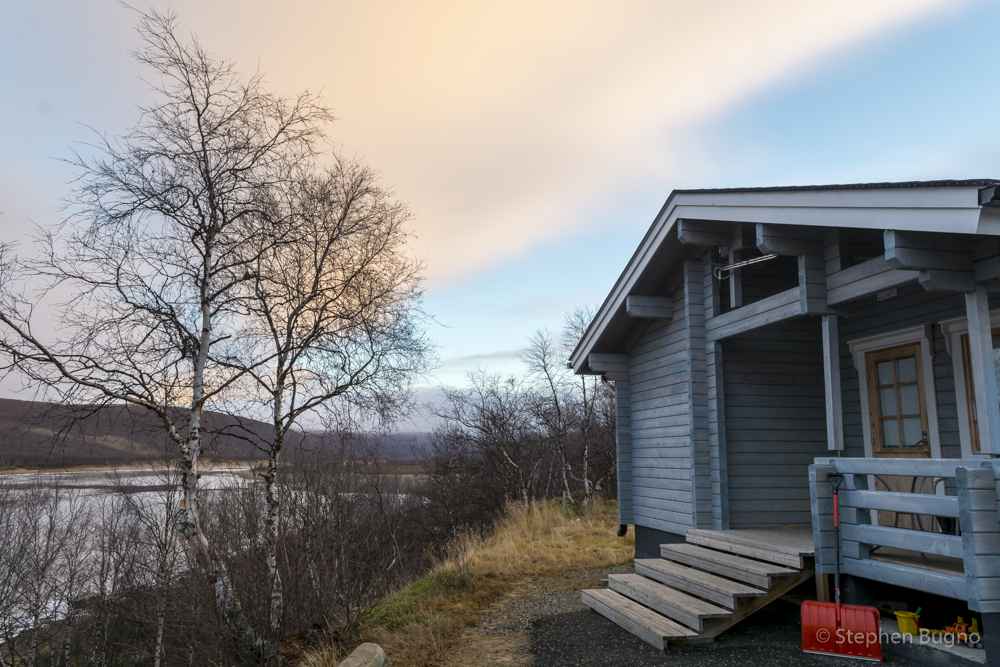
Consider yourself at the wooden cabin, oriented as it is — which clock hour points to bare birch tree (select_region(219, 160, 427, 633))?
The bare birch tree is roughly at 2 o'clock from the wooden cabin.

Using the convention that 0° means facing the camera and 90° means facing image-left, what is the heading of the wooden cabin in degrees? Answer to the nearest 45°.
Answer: approximately 45°
